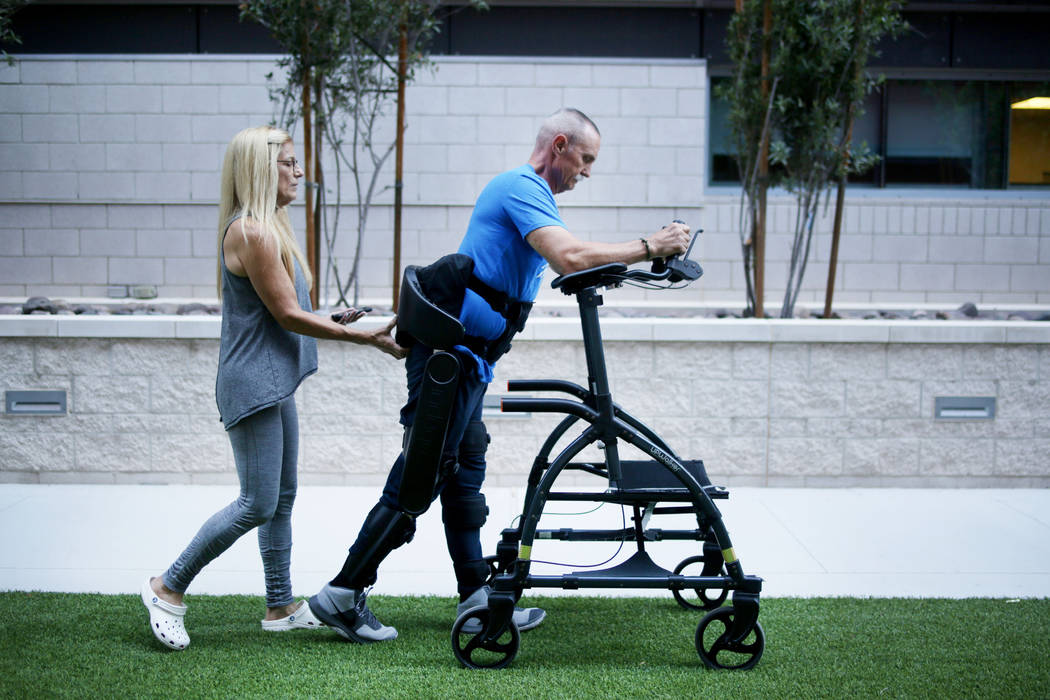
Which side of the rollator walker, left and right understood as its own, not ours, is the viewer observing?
right

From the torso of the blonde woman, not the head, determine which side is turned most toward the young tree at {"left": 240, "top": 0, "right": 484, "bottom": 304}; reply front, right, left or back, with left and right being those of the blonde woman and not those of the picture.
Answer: left

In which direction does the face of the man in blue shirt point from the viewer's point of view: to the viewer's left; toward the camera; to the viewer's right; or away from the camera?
to the viewer's right

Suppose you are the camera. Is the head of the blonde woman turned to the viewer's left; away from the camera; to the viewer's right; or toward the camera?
to the viewer's right

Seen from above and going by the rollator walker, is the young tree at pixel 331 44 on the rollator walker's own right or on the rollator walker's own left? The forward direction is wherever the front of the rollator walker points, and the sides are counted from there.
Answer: on the rollator walker's own left

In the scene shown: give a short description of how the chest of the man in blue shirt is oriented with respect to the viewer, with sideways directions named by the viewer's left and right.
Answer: facing to the right of the viewer

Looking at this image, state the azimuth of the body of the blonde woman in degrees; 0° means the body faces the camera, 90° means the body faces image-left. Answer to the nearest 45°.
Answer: approximately 270°

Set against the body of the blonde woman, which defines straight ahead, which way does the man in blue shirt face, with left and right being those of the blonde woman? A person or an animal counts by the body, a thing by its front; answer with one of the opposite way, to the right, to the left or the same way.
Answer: the same way

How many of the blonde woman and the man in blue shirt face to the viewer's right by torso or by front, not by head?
2
